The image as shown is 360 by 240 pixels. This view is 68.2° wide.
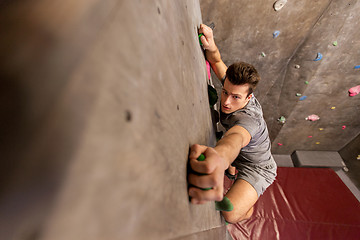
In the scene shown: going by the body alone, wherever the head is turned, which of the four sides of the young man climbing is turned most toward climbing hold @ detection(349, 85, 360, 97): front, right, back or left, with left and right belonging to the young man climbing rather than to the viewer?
back

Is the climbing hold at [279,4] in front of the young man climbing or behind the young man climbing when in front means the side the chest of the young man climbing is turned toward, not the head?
behind

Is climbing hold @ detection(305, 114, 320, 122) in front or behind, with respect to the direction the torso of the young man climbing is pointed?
behind

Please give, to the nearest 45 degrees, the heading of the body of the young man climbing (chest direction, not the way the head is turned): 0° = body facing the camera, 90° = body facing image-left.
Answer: approximately 45°

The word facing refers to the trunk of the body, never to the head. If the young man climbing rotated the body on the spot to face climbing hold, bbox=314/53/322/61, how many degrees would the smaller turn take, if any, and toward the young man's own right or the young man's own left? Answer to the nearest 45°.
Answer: approximately 180°
